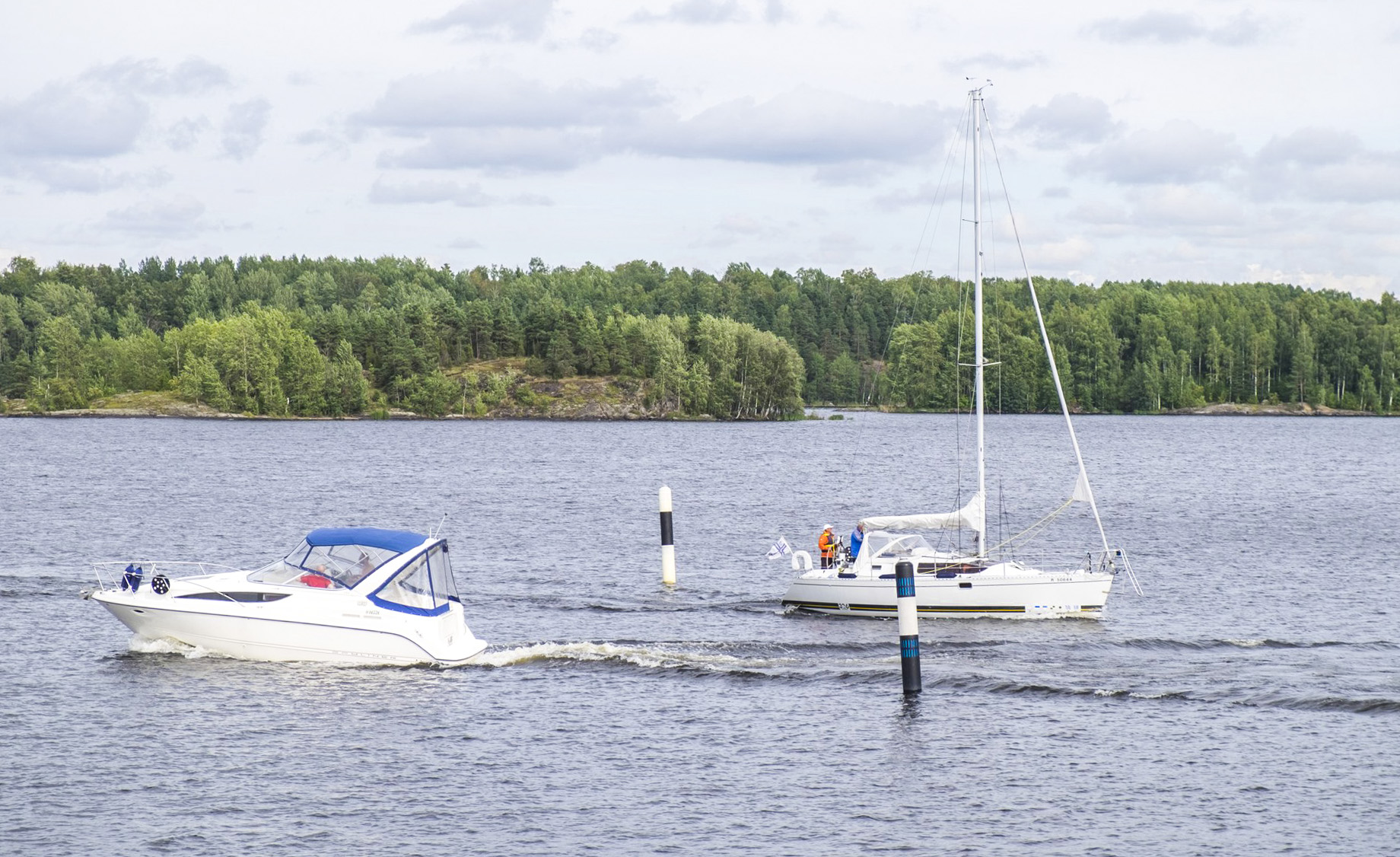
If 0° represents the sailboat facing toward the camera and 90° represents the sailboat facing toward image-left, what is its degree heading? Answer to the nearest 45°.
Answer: approximately 270°

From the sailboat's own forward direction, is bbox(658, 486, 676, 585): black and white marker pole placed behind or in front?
behind

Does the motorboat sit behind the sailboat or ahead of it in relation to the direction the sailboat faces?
behind

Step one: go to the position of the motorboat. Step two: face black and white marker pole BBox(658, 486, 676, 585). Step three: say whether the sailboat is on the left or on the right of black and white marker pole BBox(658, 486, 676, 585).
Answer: right

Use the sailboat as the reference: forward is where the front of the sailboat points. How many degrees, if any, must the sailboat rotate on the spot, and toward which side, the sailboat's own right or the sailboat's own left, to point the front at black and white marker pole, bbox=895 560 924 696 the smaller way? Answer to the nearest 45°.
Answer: approximately 90° to the sailboat's own right
